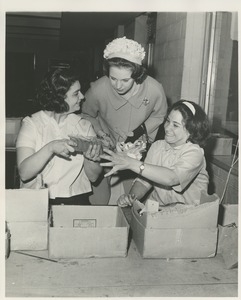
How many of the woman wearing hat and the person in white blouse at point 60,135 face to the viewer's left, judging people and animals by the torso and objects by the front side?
0

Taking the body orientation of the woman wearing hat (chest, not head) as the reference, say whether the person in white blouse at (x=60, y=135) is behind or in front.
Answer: in front

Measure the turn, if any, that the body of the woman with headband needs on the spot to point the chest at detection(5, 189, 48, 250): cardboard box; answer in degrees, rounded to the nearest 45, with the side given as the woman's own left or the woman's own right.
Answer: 0° — they already face it

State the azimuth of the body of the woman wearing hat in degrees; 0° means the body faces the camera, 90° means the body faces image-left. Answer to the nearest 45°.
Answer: approximately 0°

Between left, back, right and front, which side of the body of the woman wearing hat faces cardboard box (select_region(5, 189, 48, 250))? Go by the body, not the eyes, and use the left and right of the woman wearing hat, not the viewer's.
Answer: front

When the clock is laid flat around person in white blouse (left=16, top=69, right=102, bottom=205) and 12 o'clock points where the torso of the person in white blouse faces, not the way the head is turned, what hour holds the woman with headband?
The woman with headband is roughly at 11 o'clock from the person in white blouse.

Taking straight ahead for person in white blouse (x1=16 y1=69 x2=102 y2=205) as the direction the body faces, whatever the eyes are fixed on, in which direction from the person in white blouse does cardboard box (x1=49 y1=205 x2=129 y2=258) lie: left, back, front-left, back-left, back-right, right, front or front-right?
front-right

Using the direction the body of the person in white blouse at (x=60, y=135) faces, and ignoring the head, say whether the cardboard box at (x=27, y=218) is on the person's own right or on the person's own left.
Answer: on the person's own right

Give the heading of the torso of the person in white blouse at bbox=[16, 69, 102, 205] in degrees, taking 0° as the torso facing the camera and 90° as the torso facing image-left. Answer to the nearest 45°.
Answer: approximately 315°

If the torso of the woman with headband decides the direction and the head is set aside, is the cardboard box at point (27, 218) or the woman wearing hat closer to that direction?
the cardboard box

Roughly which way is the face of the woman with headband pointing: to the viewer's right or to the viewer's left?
to the viewer's left

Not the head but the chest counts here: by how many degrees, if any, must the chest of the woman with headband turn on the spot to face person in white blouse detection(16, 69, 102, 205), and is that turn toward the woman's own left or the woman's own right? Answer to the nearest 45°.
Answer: approximately 45° to the woman's own right

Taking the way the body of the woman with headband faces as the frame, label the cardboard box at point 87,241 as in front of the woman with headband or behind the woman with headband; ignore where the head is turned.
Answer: in front

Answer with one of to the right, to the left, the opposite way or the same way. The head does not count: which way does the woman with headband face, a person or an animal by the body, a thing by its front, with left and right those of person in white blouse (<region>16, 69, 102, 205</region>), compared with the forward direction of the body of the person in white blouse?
to the right

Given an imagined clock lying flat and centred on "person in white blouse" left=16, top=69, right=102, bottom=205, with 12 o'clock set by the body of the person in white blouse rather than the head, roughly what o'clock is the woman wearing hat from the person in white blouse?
The woman wearing hat is roughly at 9 o'clock from the person in white blouse.

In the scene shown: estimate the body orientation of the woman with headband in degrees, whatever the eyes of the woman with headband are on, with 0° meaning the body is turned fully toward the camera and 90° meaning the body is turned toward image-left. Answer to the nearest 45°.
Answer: approximately 45°
